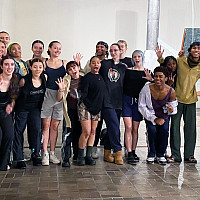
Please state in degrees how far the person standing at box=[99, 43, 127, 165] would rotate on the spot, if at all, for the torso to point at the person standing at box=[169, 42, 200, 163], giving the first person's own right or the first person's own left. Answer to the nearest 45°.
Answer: approximately 90° to the first person's own left

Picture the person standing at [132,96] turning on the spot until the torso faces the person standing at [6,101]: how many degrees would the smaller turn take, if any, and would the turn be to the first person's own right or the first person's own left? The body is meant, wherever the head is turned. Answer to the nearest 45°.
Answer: approximately 45° to the first person's own right

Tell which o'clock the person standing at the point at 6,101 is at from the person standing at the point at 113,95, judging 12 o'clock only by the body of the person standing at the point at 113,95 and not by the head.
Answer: the person standing at the point at 6,101 is roughly at 2 o'clock from the person standing at the point at 113,95.

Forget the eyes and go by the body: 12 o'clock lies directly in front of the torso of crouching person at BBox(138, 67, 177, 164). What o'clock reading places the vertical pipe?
The vertical pipe is roughly at 6 o'clock from the crouching person.

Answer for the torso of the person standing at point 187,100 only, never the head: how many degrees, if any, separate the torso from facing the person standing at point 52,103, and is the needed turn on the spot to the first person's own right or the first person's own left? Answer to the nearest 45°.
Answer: approximately 45° to the first person's own right

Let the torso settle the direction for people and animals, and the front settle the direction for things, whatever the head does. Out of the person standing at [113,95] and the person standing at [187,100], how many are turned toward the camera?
2

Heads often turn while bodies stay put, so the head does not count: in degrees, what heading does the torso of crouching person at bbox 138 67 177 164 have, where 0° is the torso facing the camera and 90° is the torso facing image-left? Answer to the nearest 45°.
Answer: approximately 0°

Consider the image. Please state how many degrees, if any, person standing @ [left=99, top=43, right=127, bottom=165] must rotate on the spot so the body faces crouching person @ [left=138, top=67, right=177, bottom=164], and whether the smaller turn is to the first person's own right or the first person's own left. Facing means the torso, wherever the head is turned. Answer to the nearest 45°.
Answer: approximately 90° to the first person's own left
